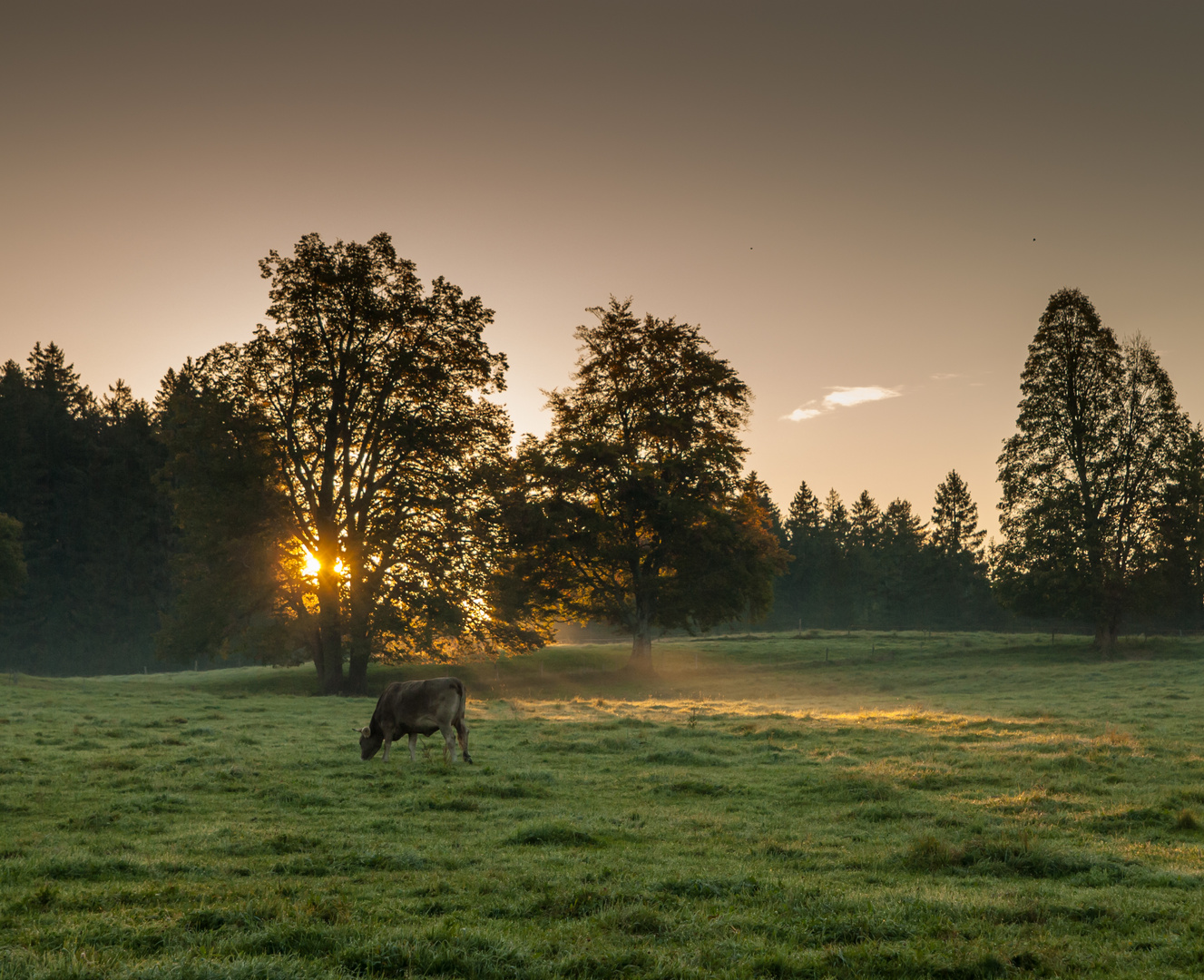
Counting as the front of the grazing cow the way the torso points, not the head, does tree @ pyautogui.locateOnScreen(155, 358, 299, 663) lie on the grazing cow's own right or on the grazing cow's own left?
on the grazing cow's own right

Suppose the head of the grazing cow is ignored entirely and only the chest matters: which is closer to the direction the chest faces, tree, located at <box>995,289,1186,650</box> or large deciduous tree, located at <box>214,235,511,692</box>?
the large deciduous tree

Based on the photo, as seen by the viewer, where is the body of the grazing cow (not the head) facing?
to the viewer's left

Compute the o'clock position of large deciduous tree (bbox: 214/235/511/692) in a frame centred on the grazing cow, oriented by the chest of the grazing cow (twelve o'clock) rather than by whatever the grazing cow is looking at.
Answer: The large deciduous tree is roughly at 3 o'clock from the grazing cow.

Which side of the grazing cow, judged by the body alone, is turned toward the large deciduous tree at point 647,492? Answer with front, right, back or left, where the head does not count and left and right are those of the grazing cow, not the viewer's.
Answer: right

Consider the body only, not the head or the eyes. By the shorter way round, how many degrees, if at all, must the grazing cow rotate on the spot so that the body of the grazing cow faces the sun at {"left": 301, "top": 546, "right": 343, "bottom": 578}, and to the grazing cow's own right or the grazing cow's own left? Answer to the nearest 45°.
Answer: approximately 90° to the grazing cow's own right

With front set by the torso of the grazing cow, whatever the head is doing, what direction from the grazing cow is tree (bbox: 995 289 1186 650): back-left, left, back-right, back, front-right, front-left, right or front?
back-right
